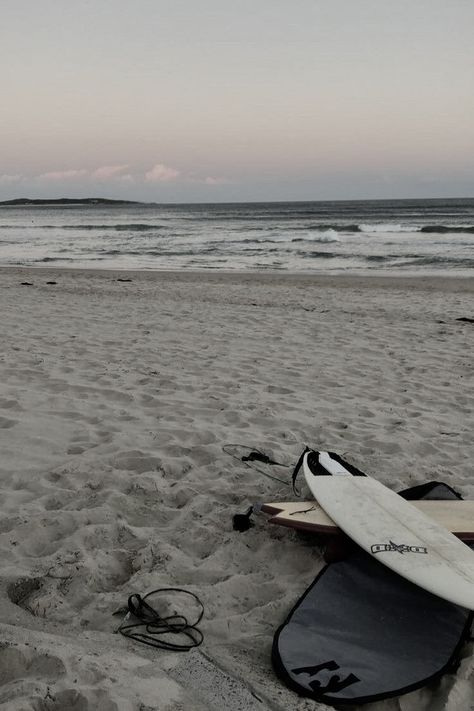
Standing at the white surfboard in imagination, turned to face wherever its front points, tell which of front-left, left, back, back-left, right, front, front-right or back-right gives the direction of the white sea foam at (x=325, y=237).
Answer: back-left

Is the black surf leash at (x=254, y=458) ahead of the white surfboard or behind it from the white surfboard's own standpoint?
behind

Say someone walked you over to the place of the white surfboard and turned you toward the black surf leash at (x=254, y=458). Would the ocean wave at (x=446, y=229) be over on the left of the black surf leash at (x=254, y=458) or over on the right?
right

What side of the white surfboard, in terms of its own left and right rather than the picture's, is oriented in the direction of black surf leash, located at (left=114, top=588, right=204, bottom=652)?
right

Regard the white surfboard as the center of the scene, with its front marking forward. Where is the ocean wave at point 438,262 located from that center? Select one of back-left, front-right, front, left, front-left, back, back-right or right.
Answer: back-left

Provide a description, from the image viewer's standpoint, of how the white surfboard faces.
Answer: facing the viewer and to the right of the viewer

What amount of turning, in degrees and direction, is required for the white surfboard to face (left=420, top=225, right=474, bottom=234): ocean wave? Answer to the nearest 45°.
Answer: approximately 135° to its left

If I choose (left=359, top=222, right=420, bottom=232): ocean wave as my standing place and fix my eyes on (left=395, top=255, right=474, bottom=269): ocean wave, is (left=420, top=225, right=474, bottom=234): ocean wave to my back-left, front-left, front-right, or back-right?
front-left
